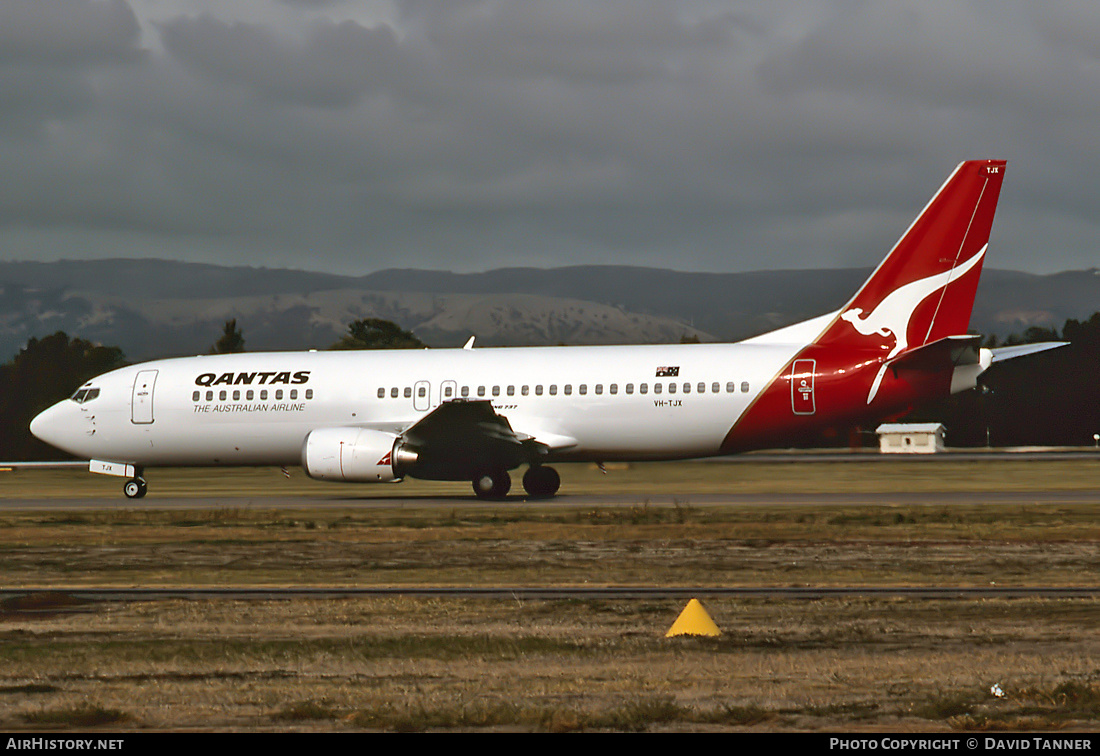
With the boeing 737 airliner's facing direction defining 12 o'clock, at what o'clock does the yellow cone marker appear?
The yellow cone marker is roughly at 9 o'clock from the boeing 737 airliner.

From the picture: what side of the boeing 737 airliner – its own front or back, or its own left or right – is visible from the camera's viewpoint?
left
